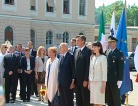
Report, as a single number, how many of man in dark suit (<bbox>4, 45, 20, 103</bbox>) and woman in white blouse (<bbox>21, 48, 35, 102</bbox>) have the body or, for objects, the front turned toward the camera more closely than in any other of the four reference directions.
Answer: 2

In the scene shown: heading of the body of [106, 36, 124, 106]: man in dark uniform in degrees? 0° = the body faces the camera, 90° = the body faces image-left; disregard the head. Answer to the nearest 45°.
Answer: approximately 45°

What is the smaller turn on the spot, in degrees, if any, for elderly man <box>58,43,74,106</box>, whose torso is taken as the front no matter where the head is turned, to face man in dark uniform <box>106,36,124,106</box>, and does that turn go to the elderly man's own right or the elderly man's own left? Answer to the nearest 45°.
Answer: approximately 135° to the elderly man's own left

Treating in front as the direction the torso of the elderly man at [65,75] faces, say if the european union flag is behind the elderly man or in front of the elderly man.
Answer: behind

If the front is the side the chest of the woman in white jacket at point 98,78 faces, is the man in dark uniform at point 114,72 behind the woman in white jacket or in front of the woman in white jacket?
behind

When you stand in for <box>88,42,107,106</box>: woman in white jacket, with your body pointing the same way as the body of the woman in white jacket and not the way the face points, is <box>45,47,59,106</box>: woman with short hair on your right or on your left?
on your right

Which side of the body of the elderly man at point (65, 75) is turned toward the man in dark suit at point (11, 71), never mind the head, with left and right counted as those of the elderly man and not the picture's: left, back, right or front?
right

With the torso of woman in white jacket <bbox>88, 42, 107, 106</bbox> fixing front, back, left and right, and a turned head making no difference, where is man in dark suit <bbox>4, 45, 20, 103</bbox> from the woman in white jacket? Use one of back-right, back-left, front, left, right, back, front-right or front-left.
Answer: right
